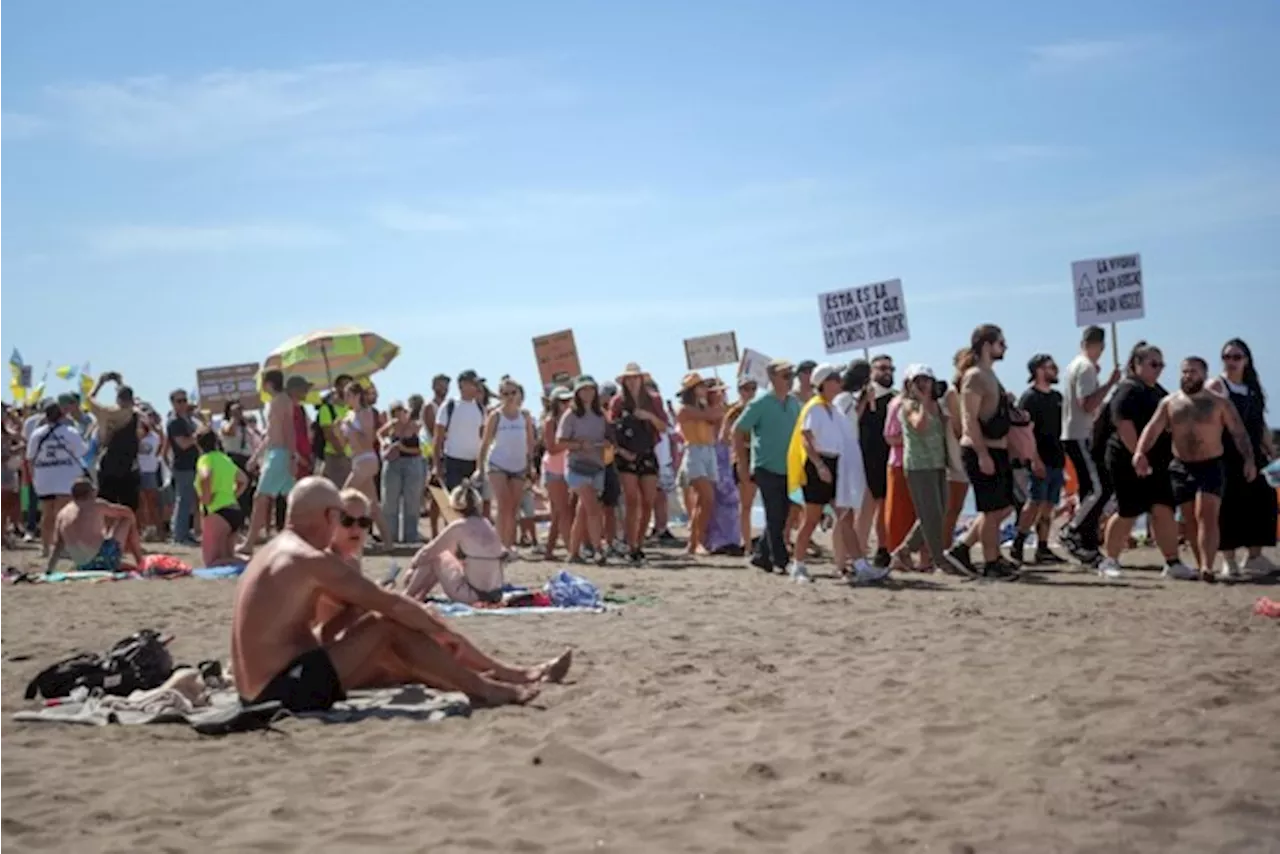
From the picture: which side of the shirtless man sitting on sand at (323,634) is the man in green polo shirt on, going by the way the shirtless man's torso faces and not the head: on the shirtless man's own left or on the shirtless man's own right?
on the shirtless man's own left

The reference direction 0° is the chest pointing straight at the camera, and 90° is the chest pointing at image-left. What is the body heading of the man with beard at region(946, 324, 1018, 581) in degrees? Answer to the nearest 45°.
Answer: approximately 270°

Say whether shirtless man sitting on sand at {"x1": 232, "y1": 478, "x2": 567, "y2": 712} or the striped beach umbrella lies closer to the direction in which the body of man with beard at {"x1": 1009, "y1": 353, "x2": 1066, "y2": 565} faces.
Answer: the shirtless man sitting on sand

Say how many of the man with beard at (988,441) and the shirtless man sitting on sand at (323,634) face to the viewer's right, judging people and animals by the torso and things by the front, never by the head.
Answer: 2

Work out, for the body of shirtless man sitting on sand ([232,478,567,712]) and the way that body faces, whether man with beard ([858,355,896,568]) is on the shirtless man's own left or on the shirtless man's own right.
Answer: on the shirtless man's own left

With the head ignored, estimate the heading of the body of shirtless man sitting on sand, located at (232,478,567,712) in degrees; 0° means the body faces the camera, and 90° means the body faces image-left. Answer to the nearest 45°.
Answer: approximately 270°

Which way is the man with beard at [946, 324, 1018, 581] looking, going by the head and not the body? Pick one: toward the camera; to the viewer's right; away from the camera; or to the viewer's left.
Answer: to the viewer's right

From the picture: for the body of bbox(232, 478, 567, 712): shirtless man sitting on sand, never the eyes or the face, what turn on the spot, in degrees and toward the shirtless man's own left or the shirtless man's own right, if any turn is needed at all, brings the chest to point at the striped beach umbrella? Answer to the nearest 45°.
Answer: approximately 90° to the shirtless man's own left

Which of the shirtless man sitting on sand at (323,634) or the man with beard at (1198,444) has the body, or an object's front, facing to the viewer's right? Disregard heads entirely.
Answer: the shirtless man sitting on sand
